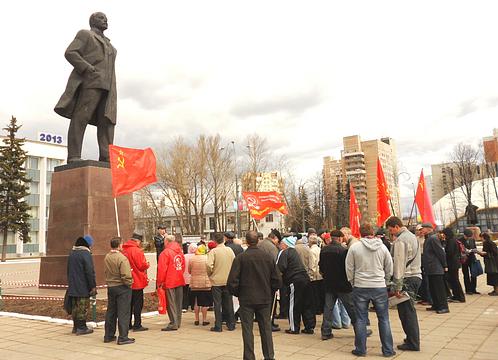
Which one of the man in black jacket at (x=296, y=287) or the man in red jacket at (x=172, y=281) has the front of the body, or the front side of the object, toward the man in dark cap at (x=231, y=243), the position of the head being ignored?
the man in black jacket

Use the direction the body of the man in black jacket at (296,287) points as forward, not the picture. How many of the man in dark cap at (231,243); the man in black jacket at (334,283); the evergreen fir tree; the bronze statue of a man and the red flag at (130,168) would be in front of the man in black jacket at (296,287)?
4

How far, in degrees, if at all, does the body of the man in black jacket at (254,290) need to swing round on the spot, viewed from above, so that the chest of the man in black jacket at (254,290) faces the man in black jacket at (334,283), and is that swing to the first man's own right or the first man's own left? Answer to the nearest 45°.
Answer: approximately 45° to the first man's own right

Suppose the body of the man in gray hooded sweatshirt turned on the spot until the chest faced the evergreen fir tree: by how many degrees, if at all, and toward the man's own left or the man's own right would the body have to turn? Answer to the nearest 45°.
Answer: approximately 45° to the man's own left

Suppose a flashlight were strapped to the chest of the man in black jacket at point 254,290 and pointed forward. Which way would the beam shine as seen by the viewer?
away from the camera

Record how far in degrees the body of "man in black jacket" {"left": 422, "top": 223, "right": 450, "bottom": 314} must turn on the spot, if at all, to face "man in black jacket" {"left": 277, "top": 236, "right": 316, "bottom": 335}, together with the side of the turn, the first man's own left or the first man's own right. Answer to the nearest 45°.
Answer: approximately 45° to the first man's own left

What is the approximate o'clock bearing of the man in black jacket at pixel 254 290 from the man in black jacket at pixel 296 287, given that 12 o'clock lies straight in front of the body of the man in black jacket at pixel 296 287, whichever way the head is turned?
the man in black jacket at pixel 254 290 is roughly at 8 o'clock from the man in black jacket at pixel 296 287.

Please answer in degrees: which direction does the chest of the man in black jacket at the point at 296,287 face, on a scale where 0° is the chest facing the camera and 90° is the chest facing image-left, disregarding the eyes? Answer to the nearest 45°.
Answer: approximately 135°
